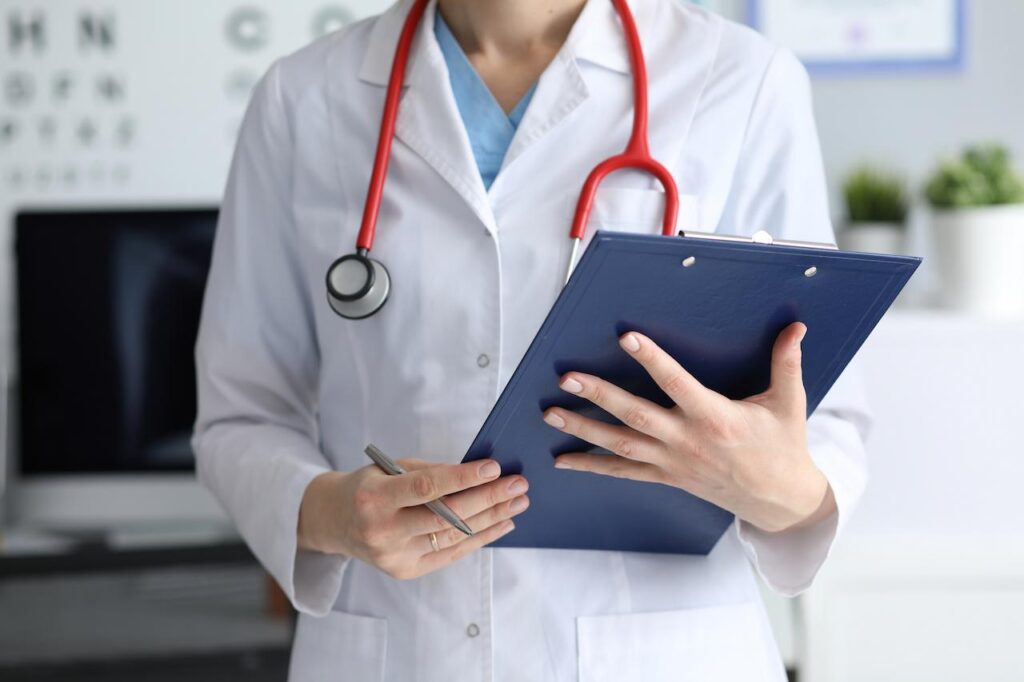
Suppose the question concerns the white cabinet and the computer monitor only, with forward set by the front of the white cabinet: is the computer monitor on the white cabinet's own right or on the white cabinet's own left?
on the white cabinet's own right

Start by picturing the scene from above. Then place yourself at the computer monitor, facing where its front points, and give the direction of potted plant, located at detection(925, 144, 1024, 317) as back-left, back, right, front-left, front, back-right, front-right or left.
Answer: front-left

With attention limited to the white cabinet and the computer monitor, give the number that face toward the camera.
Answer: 2

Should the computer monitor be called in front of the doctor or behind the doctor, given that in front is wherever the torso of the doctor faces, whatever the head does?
behind

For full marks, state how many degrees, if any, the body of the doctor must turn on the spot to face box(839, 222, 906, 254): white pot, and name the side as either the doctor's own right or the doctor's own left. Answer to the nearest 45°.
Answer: approximately 135° to the doctor's own left

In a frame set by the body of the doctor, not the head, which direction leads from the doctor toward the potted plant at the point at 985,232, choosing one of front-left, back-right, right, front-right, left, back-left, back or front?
back-left

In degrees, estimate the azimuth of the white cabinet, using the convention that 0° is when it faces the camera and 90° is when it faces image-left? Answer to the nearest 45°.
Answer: approximately 0°

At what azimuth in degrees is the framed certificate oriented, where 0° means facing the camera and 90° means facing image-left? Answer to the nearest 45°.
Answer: approximately 0°

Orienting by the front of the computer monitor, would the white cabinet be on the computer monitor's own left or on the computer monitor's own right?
on the computer monitor's own left

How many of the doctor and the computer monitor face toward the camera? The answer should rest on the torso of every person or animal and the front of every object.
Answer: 2
